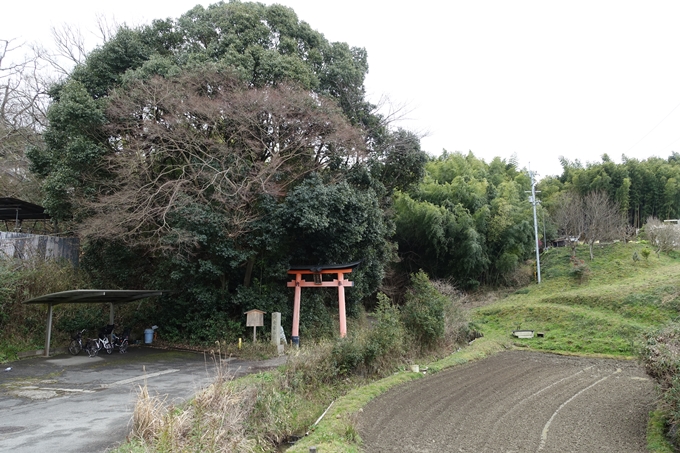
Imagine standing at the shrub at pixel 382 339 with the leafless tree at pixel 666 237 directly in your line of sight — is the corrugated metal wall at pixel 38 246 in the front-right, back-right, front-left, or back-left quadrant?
back-left

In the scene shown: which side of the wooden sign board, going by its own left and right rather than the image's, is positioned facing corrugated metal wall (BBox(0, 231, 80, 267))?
right

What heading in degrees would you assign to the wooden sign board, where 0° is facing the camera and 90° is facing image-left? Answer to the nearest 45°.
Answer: approximately 0°

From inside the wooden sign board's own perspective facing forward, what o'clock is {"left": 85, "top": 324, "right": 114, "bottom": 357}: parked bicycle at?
The parked bicycle is roughly at 3 o'clock from the wooden sign board.

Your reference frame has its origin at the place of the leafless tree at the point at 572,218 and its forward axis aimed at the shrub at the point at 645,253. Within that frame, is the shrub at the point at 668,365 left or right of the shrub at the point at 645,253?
right

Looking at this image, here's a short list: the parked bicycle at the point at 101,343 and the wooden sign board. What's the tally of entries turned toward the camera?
1

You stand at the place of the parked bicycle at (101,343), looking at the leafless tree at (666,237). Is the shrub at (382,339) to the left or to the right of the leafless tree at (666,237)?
right

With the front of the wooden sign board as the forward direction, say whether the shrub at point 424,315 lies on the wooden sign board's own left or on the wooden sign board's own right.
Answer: on the wooden sign board's own left
